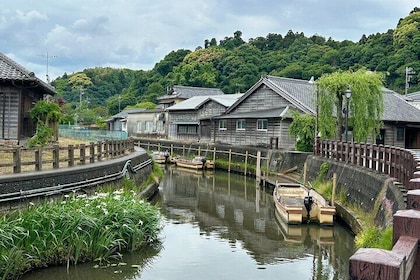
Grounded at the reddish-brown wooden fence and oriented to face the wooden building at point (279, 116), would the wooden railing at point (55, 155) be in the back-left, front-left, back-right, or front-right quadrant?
front-left

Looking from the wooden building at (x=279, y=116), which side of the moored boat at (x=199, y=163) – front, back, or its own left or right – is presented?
back

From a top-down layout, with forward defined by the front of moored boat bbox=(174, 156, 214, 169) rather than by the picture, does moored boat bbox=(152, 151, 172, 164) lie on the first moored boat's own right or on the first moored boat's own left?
on the first moored boat's own right

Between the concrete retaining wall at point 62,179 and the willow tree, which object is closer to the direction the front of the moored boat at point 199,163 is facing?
the concrete retaining wall

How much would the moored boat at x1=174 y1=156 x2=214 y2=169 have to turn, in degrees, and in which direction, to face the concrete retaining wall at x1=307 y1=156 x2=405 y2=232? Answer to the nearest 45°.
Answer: approximately 90° to its left

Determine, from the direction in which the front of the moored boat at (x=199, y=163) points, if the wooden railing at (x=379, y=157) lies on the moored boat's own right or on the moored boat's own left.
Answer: on the moored boat's own left

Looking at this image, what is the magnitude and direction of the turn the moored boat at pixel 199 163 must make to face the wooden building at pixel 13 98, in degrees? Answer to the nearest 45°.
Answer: approximately 45° to its left

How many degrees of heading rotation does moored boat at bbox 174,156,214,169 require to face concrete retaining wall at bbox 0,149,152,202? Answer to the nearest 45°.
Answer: approximately 90° to its left

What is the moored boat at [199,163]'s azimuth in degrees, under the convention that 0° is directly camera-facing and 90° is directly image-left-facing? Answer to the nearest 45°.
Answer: approximately 90°

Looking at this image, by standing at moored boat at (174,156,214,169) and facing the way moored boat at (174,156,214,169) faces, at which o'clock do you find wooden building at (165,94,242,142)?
The wooden building is roughly at 3 o'clock from the moored boat.

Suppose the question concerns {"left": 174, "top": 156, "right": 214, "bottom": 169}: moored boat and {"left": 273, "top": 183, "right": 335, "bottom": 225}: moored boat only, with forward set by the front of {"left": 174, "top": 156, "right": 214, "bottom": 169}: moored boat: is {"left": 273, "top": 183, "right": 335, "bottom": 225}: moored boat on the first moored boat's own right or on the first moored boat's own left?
on the first moored boat's own left
